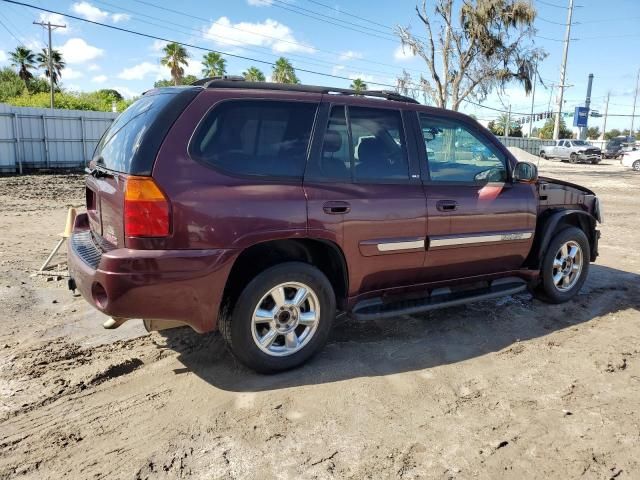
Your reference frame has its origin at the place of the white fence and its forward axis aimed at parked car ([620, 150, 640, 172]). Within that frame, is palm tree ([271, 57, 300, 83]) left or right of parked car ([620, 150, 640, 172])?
left

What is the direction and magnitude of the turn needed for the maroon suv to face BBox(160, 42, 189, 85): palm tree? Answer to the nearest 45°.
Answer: approximately 45° to its left

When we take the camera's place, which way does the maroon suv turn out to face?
facing away from the viewer and to the right of the viewer

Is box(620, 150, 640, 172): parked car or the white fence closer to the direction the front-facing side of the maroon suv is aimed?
the parked car

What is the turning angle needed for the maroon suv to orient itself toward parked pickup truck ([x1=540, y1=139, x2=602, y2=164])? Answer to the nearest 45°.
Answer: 0° — it already faces it

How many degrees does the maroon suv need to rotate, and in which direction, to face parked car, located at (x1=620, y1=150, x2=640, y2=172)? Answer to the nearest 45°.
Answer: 0° — it already faces it

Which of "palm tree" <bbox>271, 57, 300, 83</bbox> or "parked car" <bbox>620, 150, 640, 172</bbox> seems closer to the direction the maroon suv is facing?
the parked car

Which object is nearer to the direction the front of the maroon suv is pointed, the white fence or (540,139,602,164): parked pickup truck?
the parked pickup truck

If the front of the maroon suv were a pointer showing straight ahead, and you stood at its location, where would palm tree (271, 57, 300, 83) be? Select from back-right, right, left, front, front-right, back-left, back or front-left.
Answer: front-left
